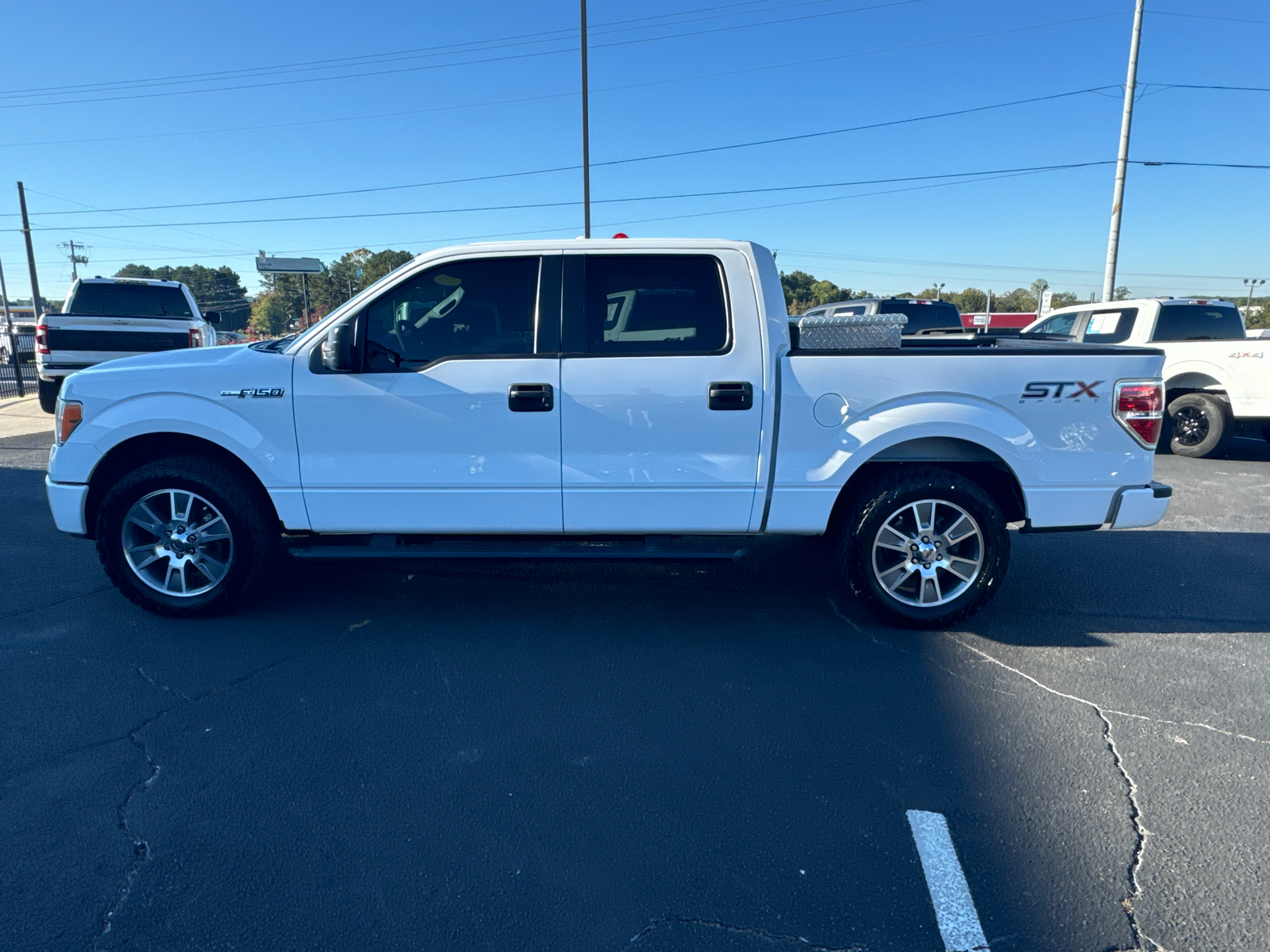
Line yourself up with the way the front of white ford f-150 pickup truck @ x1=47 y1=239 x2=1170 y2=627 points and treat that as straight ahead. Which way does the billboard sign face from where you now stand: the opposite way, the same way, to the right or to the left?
to the left

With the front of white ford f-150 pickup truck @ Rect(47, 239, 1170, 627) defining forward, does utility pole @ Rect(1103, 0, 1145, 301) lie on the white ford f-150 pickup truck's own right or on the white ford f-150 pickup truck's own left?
on the white ford f-150 pickup truck's own right

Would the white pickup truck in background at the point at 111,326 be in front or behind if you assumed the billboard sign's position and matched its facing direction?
in front

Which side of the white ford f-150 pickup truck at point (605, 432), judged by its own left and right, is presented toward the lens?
left

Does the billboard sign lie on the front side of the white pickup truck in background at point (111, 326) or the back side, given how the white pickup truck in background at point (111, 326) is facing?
on the front side

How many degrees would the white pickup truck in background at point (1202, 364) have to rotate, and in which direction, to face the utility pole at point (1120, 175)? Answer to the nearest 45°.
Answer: approximately 45° to its right

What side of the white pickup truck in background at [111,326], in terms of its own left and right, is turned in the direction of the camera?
back

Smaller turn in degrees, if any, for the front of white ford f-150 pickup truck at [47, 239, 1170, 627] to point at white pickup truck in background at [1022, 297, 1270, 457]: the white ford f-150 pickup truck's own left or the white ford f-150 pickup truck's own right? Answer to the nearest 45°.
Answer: approximately 135° to the white ford f-150 pickup truck's own right
